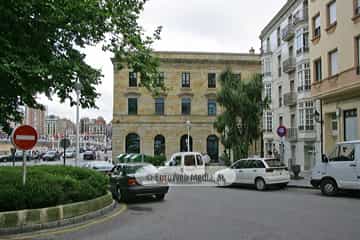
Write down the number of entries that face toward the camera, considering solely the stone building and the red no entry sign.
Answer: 2

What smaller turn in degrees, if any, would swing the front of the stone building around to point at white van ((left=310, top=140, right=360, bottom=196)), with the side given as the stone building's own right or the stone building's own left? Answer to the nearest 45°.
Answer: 0° — it already faces it

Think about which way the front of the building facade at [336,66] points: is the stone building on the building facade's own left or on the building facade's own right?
on the building facade's own right

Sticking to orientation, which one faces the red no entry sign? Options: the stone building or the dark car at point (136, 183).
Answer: the stone building

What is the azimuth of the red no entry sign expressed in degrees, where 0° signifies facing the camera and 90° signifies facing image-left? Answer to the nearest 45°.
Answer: approximately 0°

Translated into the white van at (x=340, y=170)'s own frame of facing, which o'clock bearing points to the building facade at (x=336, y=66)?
The building facade is roughly at 3 o'clock from the white van.

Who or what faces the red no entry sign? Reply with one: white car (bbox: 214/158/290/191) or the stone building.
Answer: the stone building
